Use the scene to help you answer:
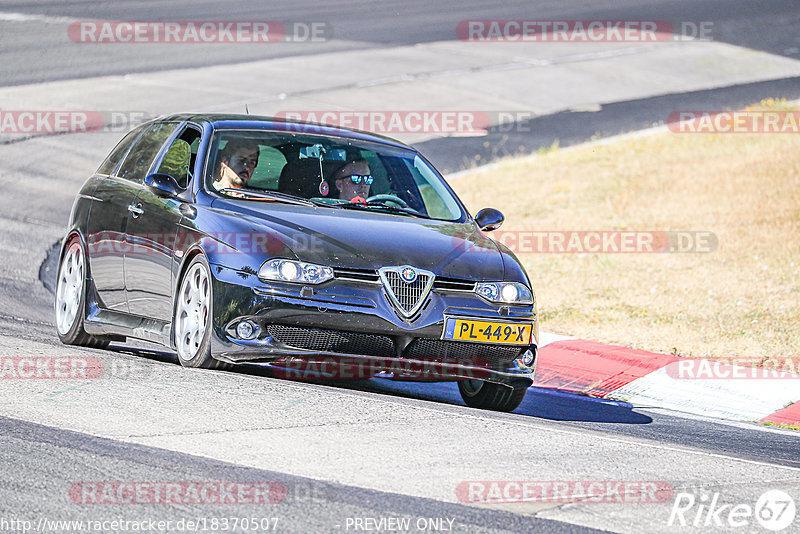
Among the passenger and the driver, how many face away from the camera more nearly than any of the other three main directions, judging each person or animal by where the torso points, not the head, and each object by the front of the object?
0

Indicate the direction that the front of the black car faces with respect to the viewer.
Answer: facing the viewer and to the right of the viewer

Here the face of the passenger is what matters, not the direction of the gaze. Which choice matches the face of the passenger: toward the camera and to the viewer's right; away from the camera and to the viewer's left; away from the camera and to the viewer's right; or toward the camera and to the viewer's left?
toward the camera and to the viewer's right
